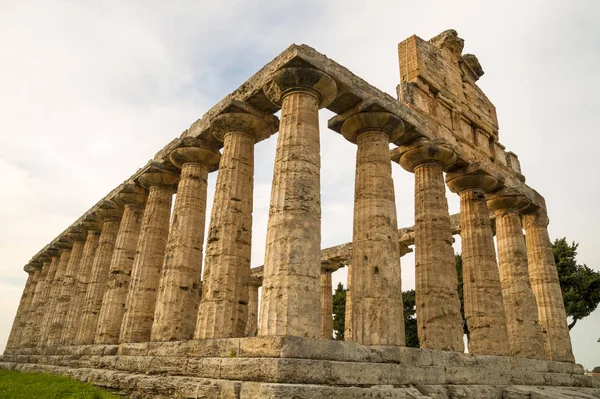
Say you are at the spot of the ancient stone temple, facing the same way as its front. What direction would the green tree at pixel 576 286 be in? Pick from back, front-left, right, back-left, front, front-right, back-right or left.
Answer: left

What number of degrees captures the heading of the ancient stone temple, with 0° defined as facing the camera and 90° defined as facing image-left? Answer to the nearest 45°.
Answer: approximately 315°
